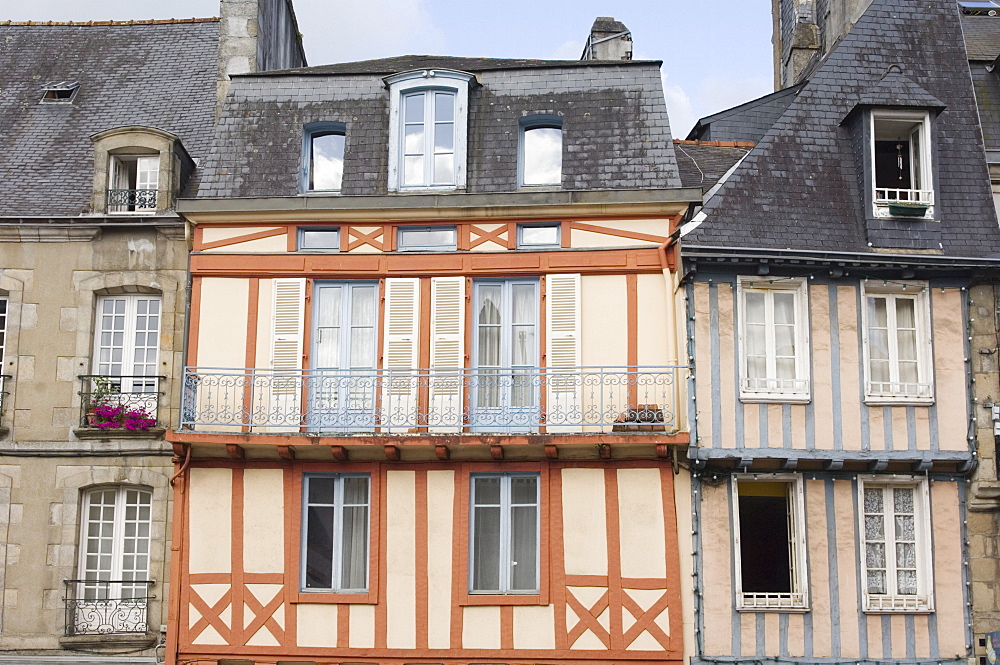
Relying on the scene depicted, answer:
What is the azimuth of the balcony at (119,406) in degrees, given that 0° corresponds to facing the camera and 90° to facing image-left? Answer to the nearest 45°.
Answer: approximately 0°

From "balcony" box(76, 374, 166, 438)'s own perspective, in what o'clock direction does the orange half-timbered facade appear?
The orange half-timbered facade is roughly at 10 o'clock from the balcony.

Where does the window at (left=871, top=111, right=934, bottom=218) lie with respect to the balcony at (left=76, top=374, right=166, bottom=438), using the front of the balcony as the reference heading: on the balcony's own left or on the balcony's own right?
on the balcony's own left

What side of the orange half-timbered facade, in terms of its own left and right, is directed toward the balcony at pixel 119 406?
right

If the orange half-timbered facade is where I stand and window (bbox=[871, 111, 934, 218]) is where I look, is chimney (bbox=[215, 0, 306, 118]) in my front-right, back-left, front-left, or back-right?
back-left

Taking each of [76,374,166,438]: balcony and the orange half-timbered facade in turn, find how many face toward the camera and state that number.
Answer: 2

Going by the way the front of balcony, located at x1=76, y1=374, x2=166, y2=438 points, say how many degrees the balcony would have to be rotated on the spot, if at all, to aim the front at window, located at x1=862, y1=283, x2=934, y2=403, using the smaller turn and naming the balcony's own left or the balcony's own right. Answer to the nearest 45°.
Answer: approximately 90° to the balcony's own left

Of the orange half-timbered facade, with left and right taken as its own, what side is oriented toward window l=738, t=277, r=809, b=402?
left

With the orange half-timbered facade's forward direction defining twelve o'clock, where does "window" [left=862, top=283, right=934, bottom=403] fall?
The window is roughly at 9 o'clock from the orange half-timbered facade.

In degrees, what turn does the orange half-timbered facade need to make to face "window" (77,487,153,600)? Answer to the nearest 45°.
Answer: approximately 90° to its right
